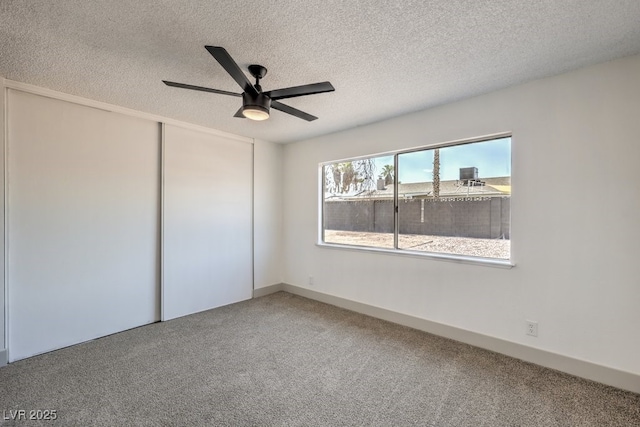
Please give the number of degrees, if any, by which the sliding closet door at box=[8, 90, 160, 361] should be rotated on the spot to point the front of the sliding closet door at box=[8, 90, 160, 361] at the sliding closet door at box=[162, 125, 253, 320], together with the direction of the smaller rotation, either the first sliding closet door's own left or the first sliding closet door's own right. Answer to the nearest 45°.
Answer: approximately 45° to the first sliding closet door's own left

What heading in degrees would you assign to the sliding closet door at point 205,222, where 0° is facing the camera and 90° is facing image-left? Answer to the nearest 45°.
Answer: approximately 315°

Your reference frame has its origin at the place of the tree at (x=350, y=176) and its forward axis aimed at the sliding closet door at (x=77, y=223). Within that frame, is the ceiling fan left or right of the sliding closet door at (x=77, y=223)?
left

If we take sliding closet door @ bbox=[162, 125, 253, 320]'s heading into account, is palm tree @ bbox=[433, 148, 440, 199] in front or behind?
in front

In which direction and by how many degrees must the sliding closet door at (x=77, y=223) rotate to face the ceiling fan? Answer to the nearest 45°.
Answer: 0° — it already faces it

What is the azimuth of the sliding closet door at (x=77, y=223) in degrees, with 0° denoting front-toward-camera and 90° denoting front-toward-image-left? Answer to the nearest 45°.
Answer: approximately 315°

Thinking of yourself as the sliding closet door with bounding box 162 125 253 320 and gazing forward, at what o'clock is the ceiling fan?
The ceiling fan is roughly at 1 o'clock from the sliding closet door.
